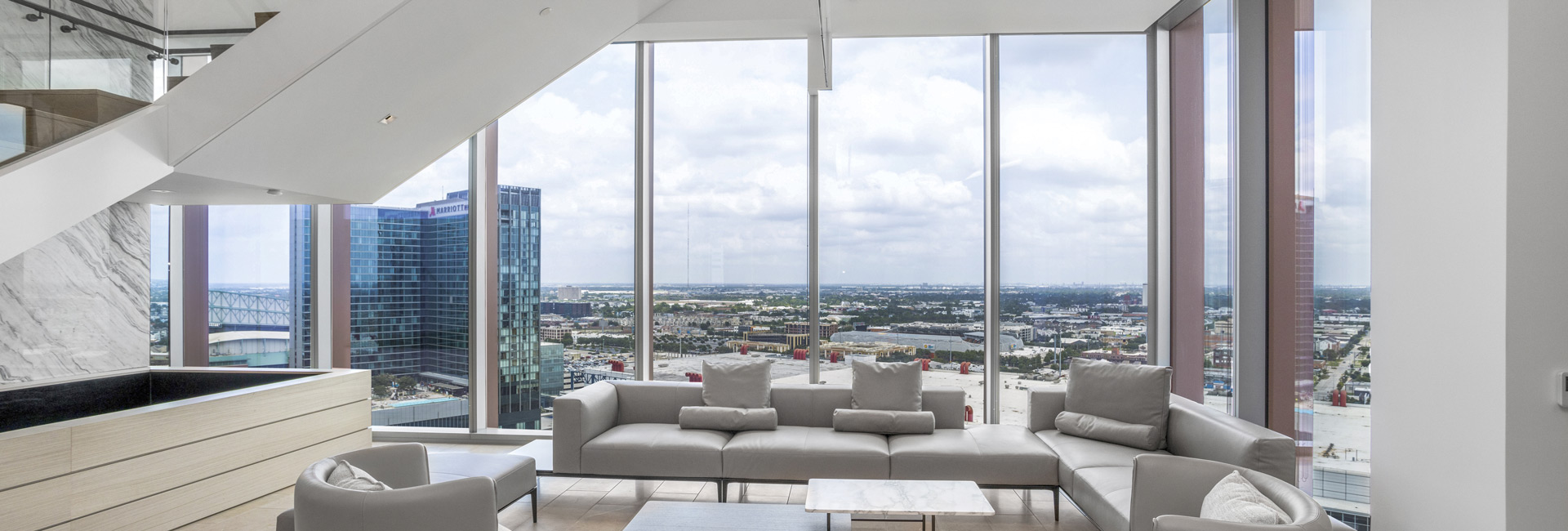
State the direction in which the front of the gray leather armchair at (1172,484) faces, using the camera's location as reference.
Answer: facing to the left of the viewer

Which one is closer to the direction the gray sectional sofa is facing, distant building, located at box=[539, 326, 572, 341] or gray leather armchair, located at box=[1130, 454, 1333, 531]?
the gray leather armchair

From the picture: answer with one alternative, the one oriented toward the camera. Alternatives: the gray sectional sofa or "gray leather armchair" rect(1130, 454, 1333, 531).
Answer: the gray sectional sofa

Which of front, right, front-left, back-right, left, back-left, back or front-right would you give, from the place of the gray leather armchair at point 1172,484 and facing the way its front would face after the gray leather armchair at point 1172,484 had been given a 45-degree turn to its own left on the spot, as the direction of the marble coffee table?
front-right

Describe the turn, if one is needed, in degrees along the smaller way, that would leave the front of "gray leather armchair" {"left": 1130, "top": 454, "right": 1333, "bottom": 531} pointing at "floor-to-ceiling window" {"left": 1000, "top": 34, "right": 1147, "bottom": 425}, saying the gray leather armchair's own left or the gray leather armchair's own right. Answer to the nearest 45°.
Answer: approximately 90° to the gray leather armchair's own right

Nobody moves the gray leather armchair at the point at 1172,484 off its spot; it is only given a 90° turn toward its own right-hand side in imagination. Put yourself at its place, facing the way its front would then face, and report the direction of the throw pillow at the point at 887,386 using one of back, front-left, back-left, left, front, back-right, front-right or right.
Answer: front-left

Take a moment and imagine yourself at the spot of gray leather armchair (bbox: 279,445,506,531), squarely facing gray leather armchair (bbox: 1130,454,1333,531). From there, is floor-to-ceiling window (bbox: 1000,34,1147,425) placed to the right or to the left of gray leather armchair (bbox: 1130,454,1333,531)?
left

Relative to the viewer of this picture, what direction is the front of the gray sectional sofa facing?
facing the viewer

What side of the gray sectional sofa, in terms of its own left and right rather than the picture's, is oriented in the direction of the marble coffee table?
front

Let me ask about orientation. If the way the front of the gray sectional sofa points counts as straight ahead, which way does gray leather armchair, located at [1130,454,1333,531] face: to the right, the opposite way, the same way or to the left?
to the right

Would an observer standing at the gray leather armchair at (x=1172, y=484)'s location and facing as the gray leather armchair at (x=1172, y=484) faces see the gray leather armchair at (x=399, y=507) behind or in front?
in front

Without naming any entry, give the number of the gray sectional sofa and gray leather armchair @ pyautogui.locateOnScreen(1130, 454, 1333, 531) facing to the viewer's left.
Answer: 1

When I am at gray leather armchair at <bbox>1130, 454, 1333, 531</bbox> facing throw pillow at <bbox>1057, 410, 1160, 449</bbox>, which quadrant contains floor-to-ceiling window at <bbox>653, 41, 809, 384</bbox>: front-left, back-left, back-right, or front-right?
front-left

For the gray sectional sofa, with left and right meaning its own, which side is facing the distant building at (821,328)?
back

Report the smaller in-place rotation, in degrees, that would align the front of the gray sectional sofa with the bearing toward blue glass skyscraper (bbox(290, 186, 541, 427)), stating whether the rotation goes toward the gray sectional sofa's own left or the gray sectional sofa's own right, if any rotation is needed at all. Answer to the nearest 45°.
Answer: approximately 90° to the gray sectional sofa's own right
